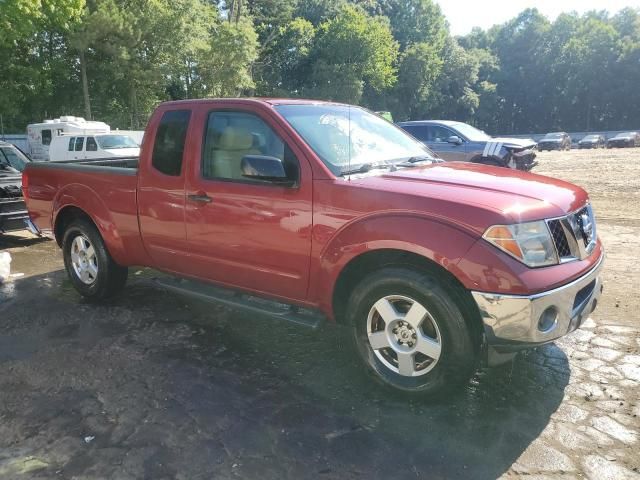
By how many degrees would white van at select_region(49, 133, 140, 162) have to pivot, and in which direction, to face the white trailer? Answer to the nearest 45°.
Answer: approximately 135° to its left

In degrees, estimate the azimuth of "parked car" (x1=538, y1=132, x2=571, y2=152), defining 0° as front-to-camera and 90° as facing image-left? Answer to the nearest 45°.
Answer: approximately 45°

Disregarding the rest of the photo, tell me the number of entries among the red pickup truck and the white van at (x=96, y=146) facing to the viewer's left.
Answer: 0

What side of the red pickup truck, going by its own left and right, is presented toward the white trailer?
back

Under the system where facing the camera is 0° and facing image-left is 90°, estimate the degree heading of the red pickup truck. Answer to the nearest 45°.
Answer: approximately 315°

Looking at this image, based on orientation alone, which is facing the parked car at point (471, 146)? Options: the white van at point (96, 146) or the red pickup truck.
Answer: the white van

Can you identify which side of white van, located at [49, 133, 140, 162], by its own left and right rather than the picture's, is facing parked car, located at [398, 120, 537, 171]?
front

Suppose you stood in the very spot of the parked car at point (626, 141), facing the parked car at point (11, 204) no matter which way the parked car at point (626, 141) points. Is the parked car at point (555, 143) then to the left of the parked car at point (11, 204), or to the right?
right

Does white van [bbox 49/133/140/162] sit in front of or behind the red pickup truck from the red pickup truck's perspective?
behind

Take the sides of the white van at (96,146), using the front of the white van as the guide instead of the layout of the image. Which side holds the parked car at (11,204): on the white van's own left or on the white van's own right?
on the white van's own right

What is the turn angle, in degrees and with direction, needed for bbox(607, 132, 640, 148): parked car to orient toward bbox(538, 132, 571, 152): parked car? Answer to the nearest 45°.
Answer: approximately 45° to its right

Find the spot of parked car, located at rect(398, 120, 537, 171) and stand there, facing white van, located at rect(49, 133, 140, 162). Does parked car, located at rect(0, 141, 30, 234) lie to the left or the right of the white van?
left

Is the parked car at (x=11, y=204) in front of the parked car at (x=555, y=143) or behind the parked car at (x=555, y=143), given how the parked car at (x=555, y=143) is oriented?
in front
